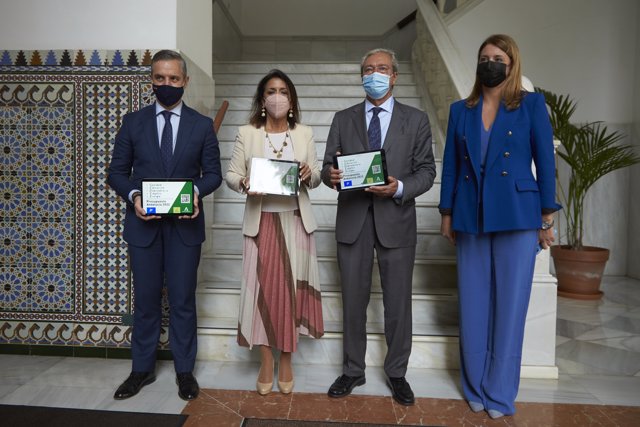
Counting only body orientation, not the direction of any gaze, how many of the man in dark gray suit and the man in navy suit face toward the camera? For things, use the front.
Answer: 2

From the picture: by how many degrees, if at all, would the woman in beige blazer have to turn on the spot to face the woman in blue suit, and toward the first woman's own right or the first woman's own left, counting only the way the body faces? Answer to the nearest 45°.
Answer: approximately 90° to the first woman's own left

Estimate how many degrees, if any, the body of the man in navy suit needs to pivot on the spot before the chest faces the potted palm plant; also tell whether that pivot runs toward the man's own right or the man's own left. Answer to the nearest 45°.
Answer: approximately 90° to the man's own left

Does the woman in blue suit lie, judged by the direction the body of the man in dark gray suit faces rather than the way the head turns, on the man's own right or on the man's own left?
on the man's own left

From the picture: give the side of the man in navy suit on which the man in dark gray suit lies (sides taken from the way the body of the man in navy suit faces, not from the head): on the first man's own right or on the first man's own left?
on the first man's own left

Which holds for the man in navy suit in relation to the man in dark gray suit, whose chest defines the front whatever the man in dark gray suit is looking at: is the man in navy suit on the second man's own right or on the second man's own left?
on the second man's own right

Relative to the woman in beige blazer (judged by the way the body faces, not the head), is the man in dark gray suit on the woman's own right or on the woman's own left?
on the woman's own left

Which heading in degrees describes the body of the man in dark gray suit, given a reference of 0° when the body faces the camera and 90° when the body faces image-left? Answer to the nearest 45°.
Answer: approximately 0°

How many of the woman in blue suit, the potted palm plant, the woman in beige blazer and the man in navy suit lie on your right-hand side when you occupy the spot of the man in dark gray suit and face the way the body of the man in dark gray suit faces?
2

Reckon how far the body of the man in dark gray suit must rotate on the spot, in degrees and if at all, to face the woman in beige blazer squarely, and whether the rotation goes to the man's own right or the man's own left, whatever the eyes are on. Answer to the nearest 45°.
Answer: approximately 90° to the man's own right

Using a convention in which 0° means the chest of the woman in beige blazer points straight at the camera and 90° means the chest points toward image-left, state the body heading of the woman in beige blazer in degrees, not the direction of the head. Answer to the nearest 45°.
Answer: approximately 0°
